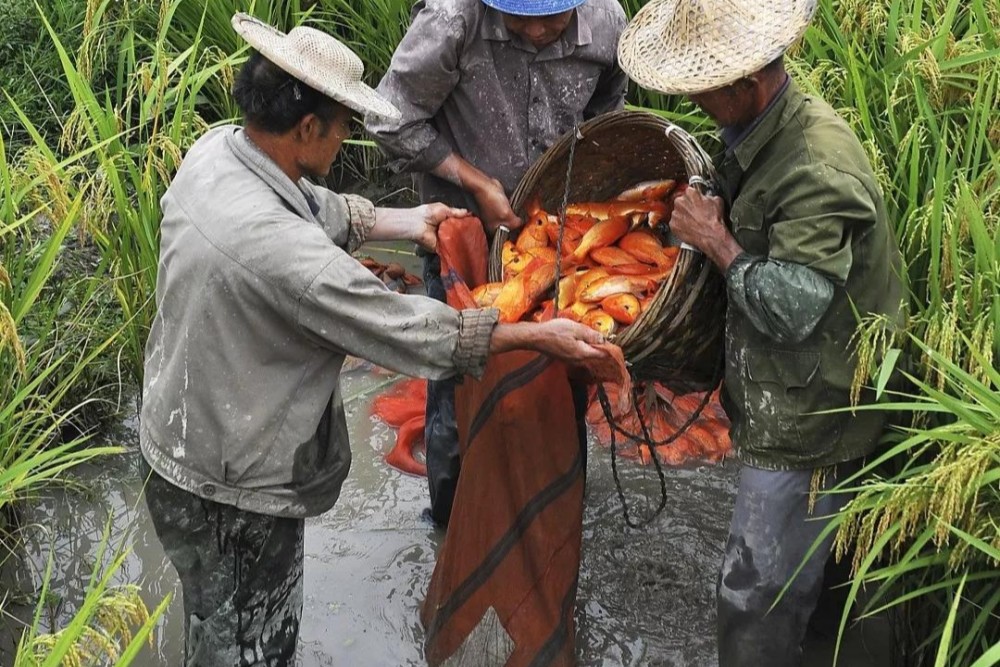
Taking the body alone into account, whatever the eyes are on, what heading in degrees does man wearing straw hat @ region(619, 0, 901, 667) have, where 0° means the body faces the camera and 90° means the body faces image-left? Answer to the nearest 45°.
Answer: approximately 90°

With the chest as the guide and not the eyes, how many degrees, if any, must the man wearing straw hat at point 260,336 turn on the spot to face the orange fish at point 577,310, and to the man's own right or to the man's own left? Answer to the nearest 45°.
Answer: approximately 45° to the man's own right

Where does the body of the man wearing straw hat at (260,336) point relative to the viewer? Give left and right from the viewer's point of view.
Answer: facing away from the viewer and to the right of the viewer

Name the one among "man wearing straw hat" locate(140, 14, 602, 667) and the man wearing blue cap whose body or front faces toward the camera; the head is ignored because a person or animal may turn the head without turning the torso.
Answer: the man wearing blue cap

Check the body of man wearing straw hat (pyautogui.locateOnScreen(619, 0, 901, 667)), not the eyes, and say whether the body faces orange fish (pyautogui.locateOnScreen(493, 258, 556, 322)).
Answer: yes

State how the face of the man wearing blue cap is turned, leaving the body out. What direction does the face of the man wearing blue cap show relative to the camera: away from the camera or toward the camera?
toward the camera

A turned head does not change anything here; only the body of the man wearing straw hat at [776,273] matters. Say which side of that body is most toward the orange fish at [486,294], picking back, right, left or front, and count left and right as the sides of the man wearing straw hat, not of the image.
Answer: front

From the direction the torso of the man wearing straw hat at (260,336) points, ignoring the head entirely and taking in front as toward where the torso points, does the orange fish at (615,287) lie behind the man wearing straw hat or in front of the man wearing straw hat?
in front

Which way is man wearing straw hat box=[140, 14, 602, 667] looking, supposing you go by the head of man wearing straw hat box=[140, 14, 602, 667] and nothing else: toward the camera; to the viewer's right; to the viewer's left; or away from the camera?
to the viewer's right

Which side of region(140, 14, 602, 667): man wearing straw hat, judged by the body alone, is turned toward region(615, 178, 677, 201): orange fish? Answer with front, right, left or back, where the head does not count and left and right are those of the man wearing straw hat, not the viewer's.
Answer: front

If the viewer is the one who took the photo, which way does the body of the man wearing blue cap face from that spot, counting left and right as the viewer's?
facing the viewer

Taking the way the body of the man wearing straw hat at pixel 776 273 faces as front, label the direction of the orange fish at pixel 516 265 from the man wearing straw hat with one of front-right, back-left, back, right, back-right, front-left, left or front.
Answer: front

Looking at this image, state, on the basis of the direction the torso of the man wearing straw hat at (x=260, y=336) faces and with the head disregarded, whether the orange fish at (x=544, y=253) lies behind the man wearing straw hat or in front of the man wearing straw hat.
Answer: in front

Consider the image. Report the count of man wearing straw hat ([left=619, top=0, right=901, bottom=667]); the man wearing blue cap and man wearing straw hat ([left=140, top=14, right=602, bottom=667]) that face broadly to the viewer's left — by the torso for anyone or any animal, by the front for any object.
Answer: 1
